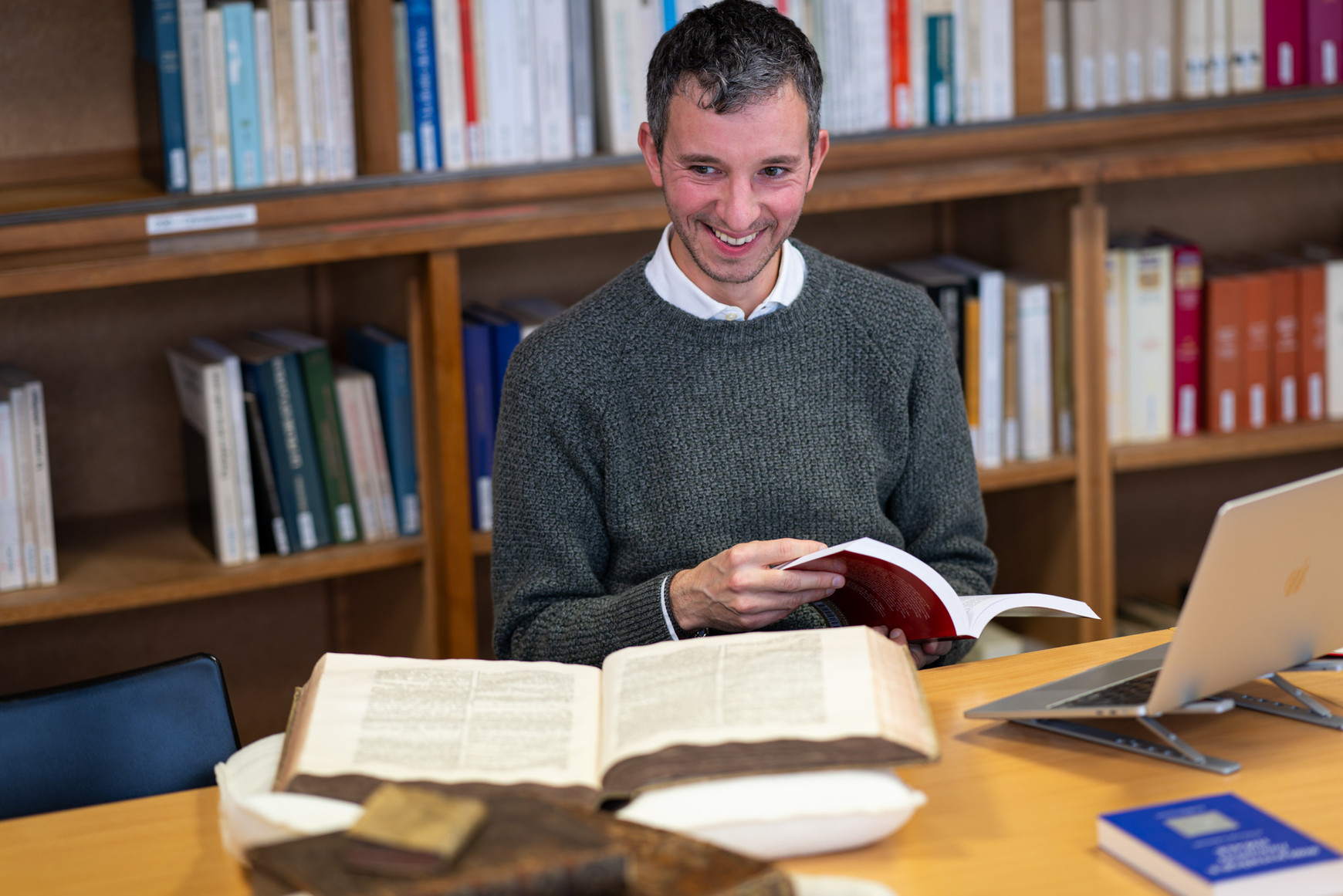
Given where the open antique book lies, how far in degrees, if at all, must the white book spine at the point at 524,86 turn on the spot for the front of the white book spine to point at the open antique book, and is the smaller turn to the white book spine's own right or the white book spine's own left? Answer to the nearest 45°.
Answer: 0° — it already faces it

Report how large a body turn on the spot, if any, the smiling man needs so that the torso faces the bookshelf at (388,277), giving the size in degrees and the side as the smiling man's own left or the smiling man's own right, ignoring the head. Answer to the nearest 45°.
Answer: approximately 135° to the smiling man's own right

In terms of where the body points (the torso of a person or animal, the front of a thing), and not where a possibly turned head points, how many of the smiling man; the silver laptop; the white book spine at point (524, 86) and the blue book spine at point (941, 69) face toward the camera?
3

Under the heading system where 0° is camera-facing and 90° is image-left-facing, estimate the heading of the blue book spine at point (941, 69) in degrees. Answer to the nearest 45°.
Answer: approximately 0°

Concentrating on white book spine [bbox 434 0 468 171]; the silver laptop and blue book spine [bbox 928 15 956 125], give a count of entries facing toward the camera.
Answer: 2

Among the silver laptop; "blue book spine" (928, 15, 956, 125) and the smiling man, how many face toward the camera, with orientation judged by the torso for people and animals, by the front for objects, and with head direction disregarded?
2
